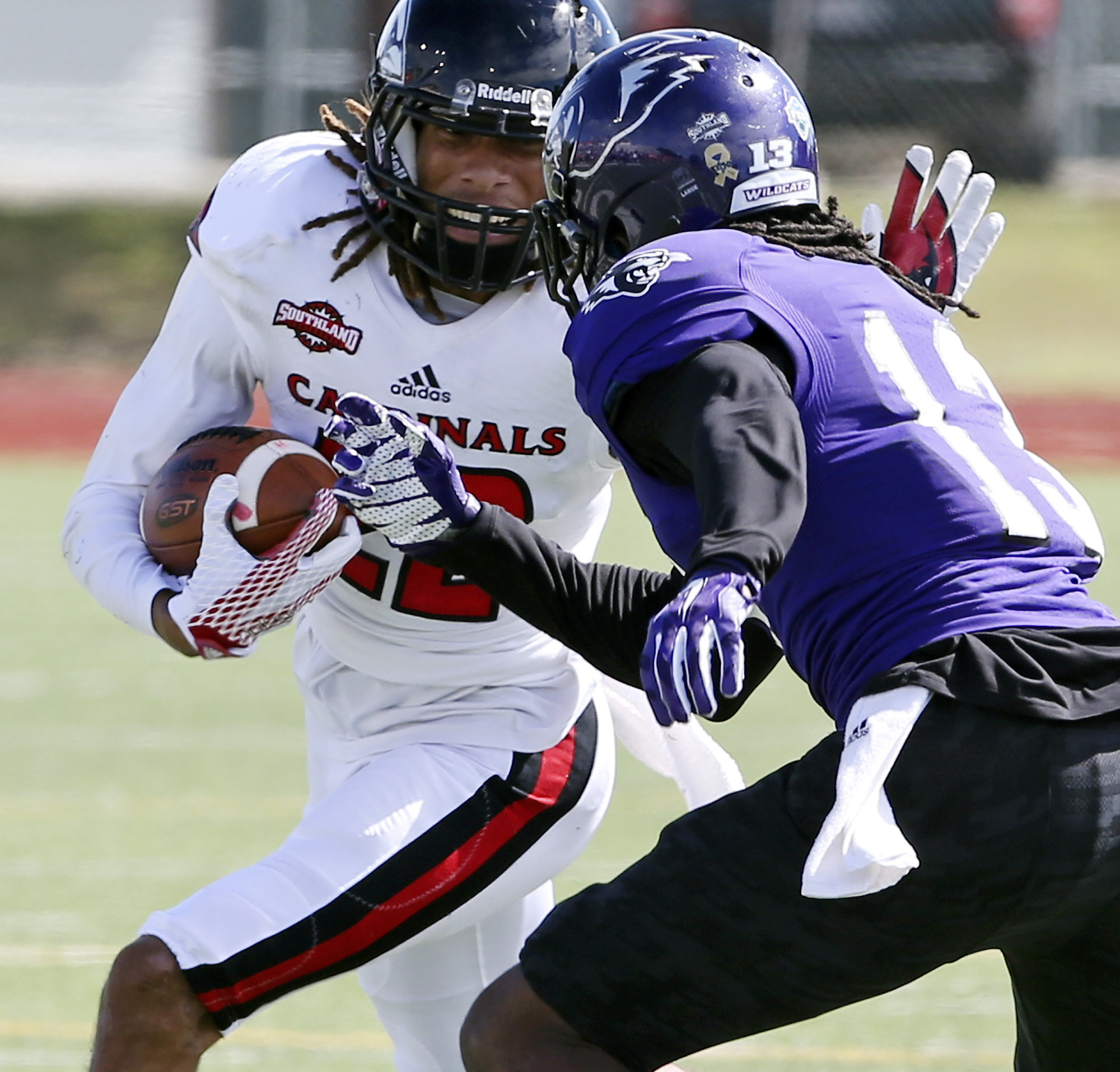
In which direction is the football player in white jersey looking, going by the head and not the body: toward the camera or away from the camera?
toward the camera

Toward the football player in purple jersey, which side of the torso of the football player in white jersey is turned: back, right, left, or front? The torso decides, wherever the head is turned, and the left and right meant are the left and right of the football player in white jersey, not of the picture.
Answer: front

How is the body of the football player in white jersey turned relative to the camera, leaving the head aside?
toward the camera
